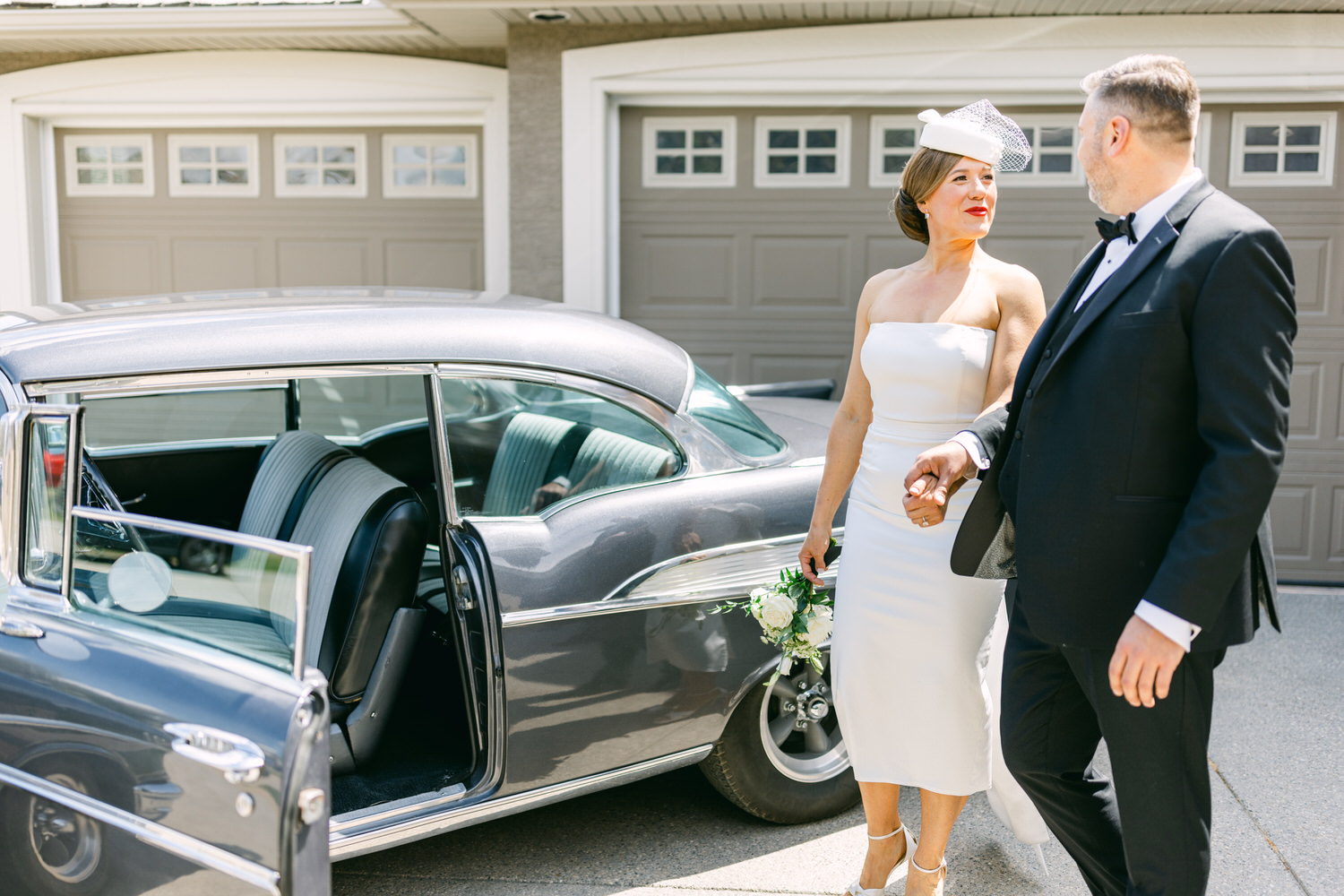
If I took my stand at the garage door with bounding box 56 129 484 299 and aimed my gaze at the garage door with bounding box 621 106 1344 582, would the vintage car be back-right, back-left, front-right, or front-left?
front-right

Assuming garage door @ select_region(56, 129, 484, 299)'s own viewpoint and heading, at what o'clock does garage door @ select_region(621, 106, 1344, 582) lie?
garage door @ select_region(621, 106, 1344, 582) is roughly at 10 o'clock from garage door @ select_region(56, 129, 484, 299).

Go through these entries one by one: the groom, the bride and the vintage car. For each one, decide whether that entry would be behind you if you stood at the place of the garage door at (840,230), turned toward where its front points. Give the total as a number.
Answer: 0

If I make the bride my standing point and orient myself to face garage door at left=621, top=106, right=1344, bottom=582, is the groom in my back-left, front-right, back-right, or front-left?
back-right

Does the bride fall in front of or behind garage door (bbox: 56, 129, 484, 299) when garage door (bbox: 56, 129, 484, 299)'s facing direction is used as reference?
in front

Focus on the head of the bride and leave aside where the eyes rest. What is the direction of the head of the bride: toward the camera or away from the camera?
toward the camera

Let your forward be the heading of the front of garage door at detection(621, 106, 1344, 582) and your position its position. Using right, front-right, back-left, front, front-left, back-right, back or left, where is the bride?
front

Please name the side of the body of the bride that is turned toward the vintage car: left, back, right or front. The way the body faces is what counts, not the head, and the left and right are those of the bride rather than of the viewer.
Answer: right

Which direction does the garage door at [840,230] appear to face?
toward the camera

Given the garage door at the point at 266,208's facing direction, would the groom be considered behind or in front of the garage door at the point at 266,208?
in front

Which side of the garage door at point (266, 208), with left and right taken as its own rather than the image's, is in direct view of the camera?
front

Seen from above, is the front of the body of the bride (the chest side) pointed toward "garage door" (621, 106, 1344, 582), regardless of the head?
no

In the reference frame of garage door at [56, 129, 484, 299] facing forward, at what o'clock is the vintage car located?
The vintage car is roughly at 12 o'clock from the garage door.

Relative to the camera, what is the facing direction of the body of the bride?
toward the camera

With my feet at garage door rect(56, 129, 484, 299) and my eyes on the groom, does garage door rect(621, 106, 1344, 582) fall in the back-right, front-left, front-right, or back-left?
front-left

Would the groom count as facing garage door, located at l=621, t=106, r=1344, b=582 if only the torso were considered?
no
